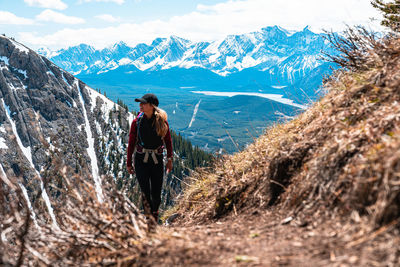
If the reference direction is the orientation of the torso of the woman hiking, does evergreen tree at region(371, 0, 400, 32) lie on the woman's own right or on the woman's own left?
on the woman's own left

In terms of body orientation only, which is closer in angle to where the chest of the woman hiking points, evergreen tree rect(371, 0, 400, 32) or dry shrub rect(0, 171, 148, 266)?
the dry shrub

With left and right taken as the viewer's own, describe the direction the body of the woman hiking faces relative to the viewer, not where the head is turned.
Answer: facing the viewer

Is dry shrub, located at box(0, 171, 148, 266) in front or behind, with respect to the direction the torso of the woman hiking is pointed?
in front

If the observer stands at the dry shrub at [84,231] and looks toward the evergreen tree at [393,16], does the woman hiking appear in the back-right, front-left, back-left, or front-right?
front-left

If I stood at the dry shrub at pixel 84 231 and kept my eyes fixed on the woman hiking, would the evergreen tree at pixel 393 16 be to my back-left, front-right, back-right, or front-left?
front-right
